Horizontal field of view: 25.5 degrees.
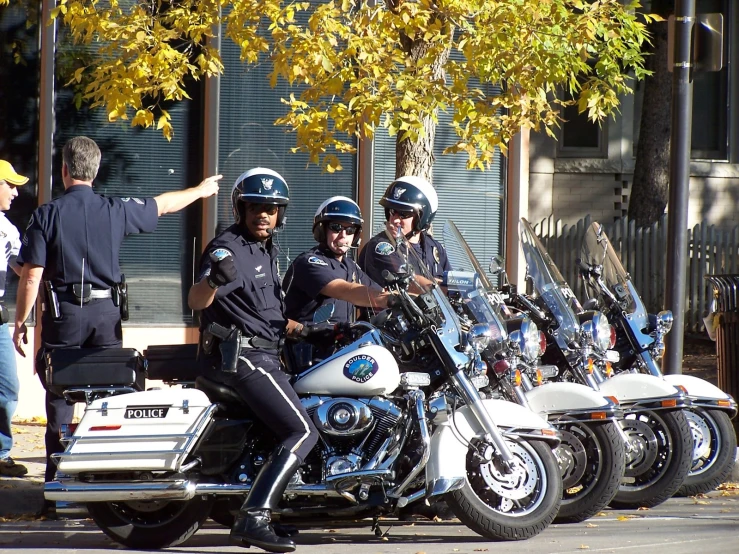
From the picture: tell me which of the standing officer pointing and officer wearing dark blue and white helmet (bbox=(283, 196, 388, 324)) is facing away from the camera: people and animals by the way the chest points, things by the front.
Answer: the standing officer pointing

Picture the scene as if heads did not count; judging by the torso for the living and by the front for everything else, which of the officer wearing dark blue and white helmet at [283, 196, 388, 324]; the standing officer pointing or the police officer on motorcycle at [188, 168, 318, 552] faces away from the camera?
the standing officer pointing

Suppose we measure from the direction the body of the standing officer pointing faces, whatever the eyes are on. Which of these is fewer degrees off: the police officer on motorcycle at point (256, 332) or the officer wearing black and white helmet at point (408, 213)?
the officer wearing black and white helmet

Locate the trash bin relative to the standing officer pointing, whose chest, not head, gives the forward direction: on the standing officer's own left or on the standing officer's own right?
on the standing officer's own right

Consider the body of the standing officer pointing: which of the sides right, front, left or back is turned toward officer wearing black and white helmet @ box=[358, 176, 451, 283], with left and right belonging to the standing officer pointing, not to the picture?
right

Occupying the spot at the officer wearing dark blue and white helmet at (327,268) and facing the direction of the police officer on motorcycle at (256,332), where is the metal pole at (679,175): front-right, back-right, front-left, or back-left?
back-left

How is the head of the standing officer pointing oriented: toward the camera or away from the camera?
away from the camera

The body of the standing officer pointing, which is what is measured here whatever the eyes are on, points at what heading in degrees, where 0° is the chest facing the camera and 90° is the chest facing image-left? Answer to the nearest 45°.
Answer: approximately 180°

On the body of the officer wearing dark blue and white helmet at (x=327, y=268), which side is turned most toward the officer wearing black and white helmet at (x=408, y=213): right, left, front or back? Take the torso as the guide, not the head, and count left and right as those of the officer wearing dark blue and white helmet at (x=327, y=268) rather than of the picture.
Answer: left

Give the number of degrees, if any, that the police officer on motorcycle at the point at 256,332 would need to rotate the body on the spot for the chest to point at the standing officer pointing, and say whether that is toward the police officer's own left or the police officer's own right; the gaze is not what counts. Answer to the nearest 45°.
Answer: approximately 180°

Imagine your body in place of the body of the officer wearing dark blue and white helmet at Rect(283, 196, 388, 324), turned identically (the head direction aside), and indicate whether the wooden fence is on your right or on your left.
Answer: on your left
